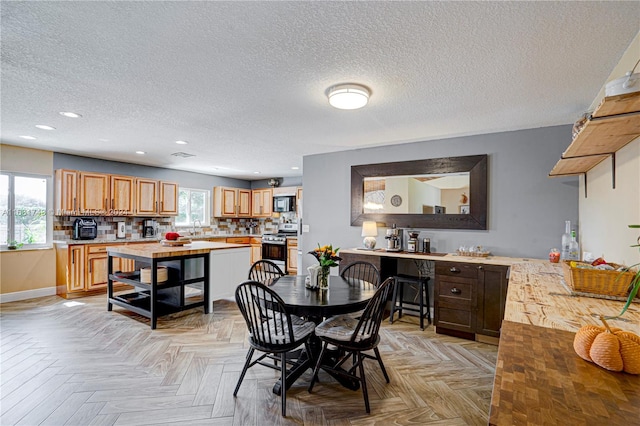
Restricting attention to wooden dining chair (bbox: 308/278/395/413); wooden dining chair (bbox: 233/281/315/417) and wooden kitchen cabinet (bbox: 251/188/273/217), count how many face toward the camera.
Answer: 1

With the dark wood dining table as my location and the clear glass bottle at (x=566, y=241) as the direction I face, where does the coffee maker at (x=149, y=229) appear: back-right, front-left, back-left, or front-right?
back-left

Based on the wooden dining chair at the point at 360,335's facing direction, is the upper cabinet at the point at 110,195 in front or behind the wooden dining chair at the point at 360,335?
in front

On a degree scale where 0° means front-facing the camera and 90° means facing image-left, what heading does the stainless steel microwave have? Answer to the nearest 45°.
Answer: approximately 45°

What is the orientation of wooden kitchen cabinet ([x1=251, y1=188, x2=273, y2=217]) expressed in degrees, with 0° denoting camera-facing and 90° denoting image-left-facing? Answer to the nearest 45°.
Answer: approximately 0°

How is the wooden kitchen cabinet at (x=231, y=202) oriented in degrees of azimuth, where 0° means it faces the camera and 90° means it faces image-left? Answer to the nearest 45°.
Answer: approximately 315°

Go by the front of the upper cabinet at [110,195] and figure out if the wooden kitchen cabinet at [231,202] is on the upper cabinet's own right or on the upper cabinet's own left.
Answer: on the upper cabinet's own left

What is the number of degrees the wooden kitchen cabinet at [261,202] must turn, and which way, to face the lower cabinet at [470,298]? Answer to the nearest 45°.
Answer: approximately 45° to its left

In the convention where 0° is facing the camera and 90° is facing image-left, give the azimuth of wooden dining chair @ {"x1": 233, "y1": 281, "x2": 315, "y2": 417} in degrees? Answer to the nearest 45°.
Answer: approximately 225°
